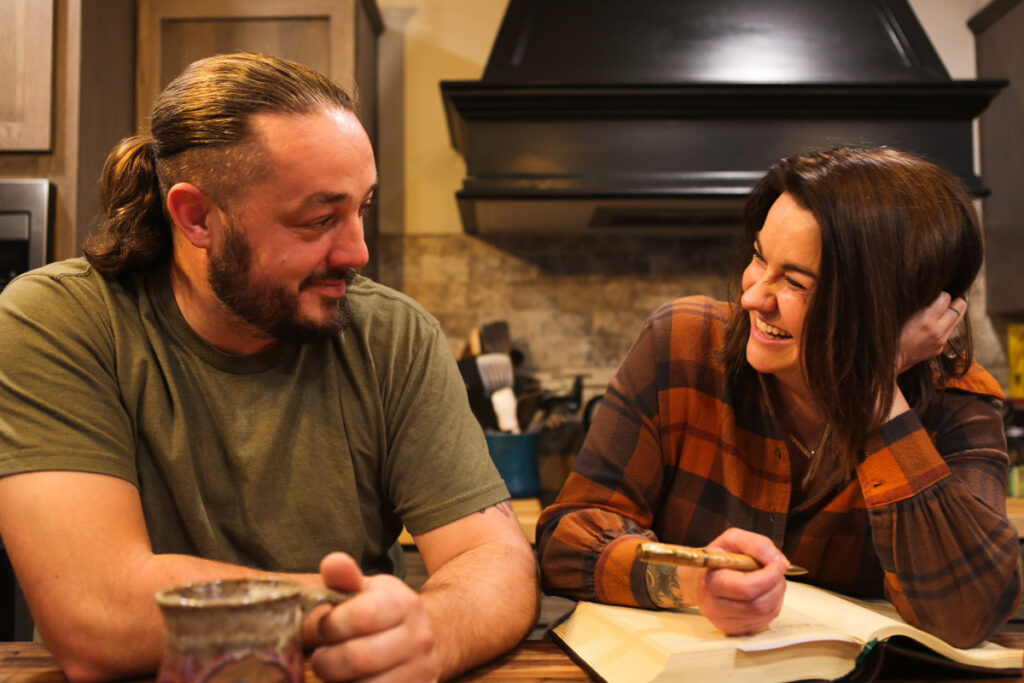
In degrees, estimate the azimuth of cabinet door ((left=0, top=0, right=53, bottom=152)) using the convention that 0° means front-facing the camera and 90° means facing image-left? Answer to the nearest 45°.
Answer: approximately 0°

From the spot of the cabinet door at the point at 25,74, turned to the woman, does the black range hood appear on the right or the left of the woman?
left
